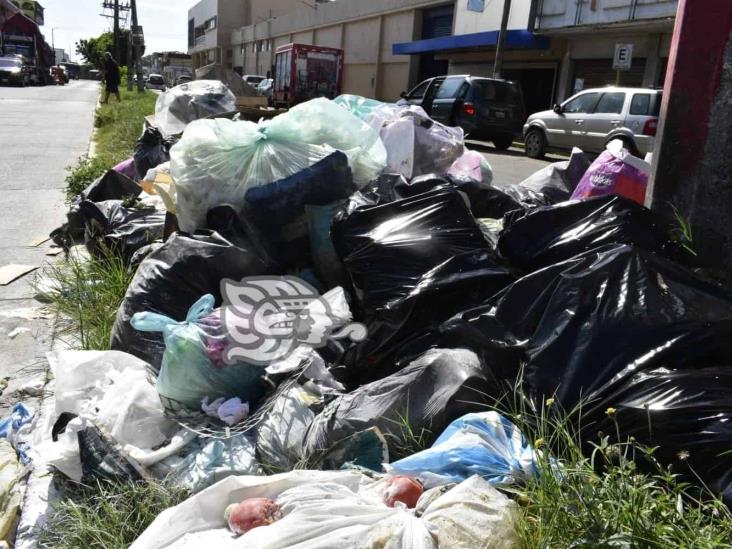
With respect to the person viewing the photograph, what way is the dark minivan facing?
facing away from the viewer and to the left of the viewer

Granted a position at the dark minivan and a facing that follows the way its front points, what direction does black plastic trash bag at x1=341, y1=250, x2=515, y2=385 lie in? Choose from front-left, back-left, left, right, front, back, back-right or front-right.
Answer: back-left

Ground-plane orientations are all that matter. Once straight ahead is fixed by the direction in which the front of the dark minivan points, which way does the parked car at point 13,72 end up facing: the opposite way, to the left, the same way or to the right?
the opposite way

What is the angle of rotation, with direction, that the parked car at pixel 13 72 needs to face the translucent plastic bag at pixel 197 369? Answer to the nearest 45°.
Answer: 0° — it already faces it

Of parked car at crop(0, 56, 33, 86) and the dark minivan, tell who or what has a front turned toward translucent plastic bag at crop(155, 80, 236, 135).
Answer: the parked car

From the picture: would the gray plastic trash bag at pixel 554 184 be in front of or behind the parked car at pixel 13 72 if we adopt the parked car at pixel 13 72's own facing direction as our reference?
in front

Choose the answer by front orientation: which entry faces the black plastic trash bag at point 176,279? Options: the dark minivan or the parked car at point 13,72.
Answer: the parked car

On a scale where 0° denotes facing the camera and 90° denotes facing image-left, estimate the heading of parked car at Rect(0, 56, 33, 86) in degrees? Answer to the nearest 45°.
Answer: approximately 0°

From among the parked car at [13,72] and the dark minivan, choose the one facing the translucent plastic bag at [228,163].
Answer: the parked car

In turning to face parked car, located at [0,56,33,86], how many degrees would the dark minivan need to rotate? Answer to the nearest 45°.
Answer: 0° — it already faces it

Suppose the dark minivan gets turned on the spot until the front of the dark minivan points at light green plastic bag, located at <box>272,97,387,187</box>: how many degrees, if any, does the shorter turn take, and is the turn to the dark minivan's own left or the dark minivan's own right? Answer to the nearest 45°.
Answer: approximately 135° to the dark minivan's own left

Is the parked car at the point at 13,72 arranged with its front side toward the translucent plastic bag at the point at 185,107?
yes

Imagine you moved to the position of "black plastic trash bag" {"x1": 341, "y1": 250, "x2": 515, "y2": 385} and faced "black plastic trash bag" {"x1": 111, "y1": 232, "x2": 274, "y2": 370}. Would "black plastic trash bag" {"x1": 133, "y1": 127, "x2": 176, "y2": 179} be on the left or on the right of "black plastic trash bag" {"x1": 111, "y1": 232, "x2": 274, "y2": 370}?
right

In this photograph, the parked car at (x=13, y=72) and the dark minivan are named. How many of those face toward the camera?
1

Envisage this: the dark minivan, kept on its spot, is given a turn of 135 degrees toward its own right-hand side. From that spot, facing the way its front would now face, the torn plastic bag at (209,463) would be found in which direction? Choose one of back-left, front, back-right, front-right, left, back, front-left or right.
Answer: right

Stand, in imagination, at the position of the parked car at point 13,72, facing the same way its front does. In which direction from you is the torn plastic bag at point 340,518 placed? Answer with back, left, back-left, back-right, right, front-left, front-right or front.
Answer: front

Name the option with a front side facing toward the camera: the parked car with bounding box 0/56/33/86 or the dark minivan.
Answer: the parked car
